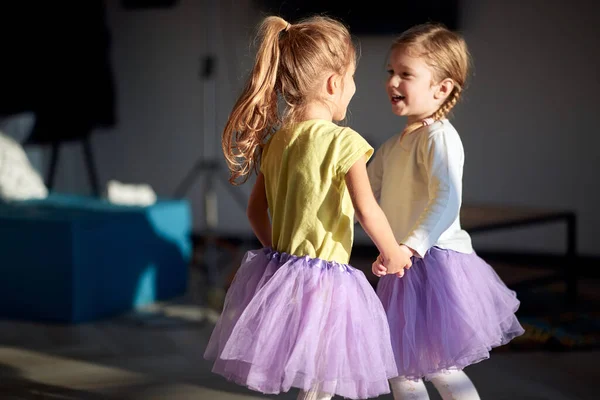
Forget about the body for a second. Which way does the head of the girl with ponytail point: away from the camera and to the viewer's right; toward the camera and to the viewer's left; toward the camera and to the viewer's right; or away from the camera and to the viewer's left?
away from the camera and to the viewer's right

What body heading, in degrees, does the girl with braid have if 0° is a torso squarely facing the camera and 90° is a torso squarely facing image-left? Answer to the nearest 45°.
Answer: approximately 45°

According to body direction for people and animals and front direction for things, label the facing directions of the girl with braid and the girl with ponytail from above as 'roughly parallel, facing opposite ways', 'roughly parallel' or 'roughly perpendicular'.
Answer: roughly parallel, facing opposite ways

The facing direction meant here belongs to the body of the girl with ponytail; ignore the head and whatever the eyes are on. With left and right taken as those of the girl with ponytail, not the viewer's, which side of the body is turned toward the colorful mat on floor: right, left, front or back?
front

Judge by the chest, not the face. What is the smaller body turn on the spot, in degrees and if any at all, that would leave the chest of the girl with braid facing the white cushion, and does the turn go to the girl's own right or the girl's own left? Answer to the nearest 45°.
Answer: approximately 90° to the girl's own right

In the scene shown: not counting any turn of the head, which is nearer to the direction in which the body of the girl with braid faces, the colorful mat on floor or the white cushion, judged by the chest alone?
the white cushion

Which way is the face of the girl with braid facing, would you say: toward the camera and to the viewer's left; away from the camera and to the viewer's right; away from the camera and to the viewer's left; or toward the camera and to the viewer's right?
toward the camera and to the viewer's left

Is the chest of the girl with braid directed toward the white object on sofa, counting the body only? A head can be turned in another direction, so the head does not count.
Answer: no

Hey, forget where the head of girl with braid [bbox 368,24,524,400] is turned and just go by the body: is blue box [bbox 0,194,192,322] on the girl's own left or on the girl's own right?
on the girl's own right

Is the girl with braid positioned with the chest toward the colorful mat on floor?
no

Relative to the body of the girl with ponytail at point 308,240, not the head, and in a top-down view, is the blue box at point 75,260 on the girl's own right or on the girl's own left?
on the girl's own left

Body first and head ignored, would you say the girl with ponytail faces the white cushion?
no
